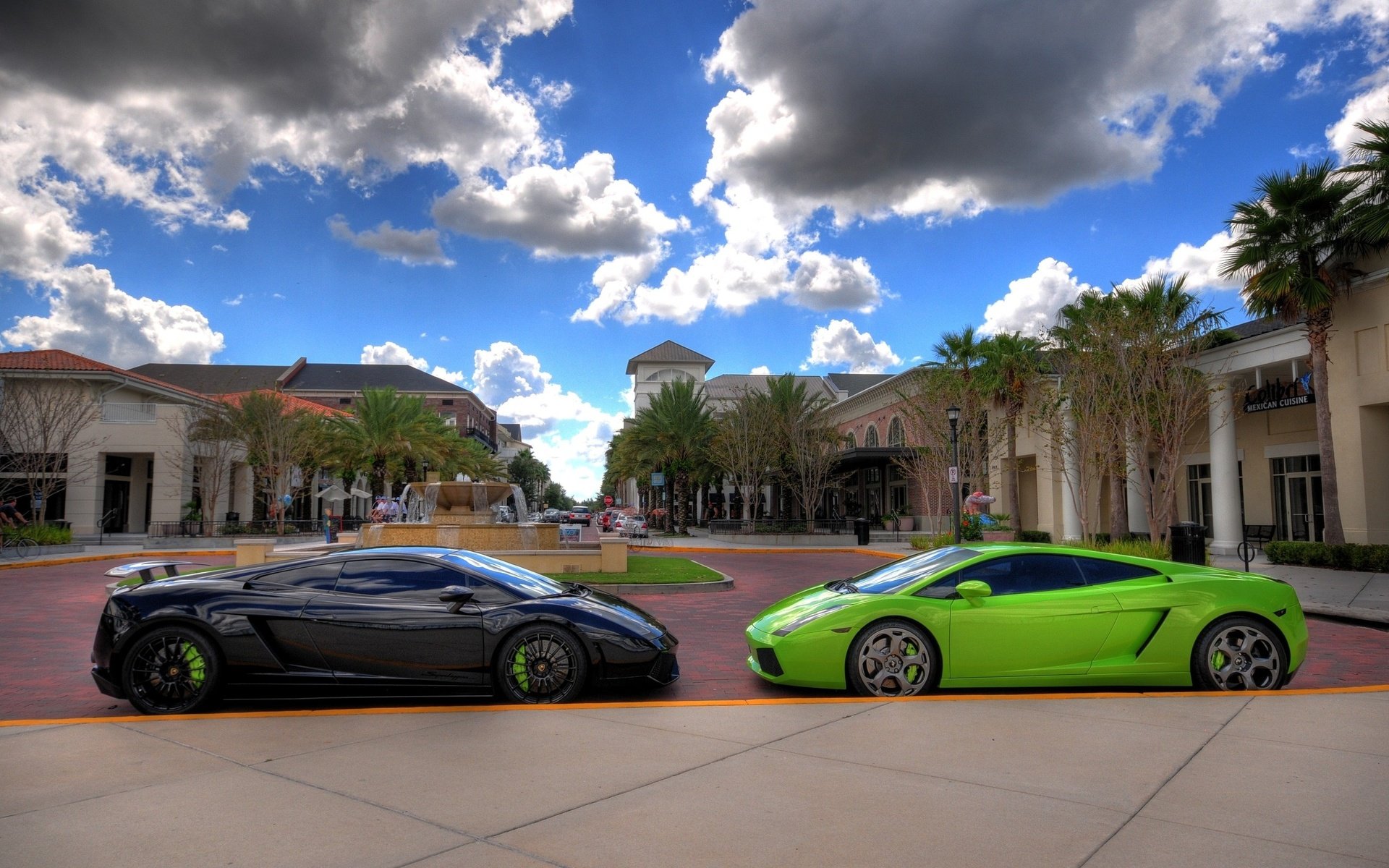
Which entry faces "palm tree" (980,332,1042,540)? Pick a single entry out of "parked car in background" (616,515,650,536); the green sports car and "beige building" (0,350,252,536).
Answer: the beige building

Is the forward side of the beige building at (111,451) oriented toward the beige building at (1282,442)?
yes

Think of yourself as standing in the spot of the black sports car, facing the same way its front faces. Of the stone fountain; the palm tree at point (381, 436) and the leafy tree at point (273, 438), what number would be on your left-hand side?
3

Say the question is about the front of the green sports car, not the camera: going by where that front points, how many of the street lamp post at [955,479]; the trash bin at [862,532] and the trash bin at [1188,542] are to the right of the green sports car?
3

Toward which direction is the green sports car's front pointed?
to the viewer's left

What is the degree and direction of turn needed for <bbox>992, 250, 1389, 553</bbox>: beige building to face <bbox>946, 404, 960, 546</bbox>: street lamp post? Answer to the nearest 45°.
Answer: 0° — it already faces it

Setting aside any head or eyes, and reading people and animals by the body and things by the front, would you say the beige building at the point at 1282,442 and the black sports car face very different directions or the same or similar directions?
very different directions

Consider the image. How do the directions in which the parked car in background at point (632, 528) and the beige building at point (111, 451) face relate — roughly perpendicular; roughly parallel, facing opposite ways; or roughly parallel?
roughly perpendicular

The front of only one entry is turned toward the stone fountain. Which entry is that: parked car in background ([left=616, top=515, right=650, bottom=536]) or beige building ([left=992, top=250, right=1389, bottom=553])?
the beige building

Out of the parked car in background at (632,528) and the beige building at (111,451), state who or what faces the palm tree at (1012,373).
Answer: the beige building

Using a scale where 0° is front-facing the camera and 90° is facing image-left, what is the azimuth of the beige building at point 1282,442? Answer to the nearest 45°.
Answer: approximately 45°

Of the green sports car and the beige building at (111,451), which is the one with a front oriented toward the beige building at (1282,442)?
the beige building at (111,451)

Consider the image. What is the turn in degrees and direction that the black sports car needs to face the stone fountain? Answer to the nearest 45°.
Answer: approximately 90° to its left

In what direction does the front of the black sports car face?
to the viewer's right
